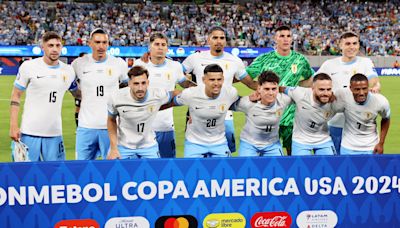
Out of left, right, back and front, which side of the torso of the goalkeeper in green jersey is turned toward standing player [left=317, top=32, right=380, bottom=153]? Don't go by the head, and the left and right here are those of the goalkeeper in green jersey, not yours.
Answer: left

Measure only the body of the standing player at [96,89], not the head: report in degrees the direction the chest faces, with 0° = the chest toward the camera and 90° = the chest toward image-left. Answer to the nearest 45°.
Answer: approximately 0°

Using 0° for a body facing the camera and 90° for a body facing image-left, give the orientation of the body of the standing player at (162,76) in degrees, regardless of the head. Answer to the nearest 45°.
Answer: approximately 0°
